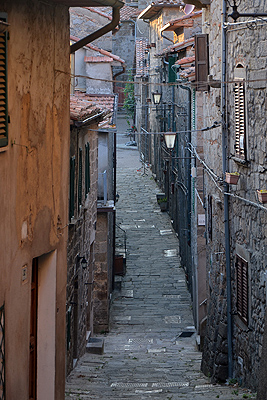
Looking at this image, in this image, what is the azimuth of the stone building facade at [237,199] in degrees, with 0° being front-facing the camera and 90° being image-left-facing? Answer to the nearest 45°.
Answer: approximately 45°
